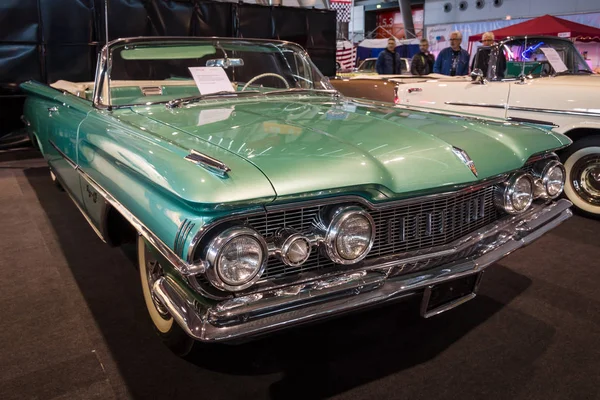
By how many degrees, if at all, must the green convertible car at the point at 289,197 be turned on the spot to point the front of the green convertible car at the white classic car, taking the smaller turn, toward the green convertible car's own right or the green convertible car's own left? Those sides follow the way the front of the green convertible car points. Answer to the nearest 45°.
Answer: approximately 90° to the green convertible car's own left

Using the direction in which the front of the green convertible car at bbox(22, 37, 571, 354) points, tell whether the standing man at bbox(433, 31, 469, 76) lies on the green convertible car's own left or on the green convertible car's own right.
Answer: on the green convertible car's own left

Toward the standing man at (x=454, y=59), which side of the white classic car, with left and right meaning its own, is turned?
left

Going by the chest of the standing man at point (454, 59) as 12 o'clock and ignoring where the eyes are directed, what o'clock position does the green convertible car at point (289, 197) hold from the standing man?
The green convertible car is roughly at 12 o'clock from the standing man.

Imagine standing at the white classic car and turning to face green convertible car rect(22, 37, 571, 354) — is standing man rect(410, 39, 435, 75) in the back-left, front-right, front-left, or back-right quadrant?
back-right

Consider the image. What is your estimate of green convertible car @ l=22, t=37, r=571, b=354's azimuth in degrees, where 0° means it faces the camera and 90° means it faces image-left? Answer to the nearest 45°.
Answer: approximately 315°

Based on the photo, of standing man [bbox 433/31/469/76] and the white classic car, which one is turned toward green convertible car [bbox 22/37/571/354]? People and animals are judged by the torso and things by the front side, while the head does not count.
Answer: the standing man

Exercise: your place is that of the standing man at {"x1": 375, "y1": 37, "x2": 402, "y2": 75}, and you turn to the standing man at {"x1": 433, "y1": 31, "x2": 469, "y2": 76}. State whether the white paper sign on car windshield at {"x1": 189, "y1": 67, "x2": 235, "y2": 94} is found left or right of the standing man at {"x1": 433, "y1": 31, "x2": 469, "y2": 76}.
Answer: right

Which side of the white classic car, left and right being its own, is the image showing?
right

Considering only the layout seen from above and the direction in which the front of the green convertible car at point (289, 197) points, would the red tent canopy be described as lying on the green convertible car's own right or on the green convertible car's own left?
on the green convertible car's own left

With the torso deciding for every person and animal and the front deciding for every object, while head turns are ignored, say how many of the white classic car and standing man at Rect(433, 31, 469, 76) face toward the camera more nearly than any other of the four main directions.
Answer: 1
